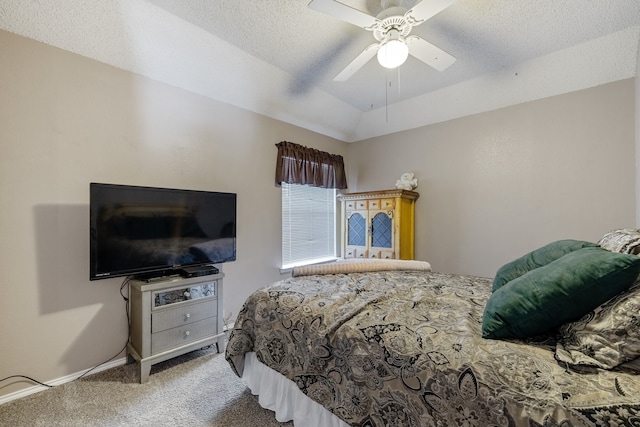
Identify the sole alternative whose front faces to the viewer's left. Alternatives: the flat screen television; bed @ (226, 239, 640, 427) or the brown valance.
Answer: the bed

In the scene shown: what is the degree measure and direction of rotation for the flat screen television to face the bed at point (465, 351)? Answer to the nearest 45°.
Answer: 0° — it already faces it

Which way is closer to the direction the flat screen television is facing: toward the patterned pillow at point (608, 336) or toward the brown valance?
the patterned pillow

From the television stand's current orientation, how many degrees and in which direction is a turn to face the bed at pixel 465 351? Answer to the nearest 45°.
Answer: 0° — it already faces it

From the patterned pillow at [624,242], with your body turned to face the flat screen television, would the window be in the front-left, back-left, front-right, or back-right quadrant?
front-right

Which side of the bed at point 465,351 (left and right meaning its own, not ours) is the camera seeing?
left

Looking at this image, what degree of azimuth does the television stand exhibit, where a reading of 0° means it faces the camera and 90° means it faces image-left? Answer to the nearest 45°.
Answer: approximately 315°

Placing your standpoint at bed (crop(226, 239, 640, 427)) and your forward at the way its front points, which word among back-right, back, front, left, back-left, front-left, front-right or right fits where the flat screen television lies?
front

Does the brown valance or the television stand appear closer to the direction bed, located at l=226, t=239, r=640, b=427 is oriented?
the television stand

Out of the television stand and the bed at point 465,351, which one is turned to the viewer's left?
the bed

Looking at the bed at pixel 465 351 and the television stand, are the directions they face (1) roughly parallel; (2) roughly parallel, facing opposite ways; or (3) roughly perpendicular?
roughly parallel, facing opposite ways

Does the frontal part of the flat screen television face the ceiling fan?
yes

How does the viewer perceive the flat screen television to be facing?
facing the viewer and to the right of the viewer

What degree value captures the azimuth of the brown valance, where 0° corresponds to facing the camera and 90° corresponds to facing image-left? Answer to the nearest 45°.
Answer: approximately 315°

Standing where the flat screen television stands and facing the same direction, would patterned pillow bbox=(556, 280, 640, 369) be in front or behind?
in front

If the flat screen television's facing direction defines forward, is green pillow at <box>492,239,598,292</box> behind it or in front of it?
in front
